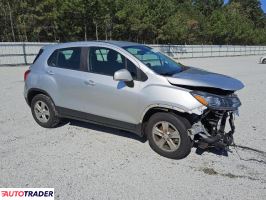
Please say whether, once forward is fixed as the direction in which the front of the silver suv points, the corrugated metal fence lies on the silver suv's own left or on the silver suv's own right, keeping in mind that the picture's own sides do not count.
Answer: on the silver suv's own left

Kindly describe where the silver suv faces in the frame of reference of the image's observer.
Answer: facing the viewer and to the right of the viewer
